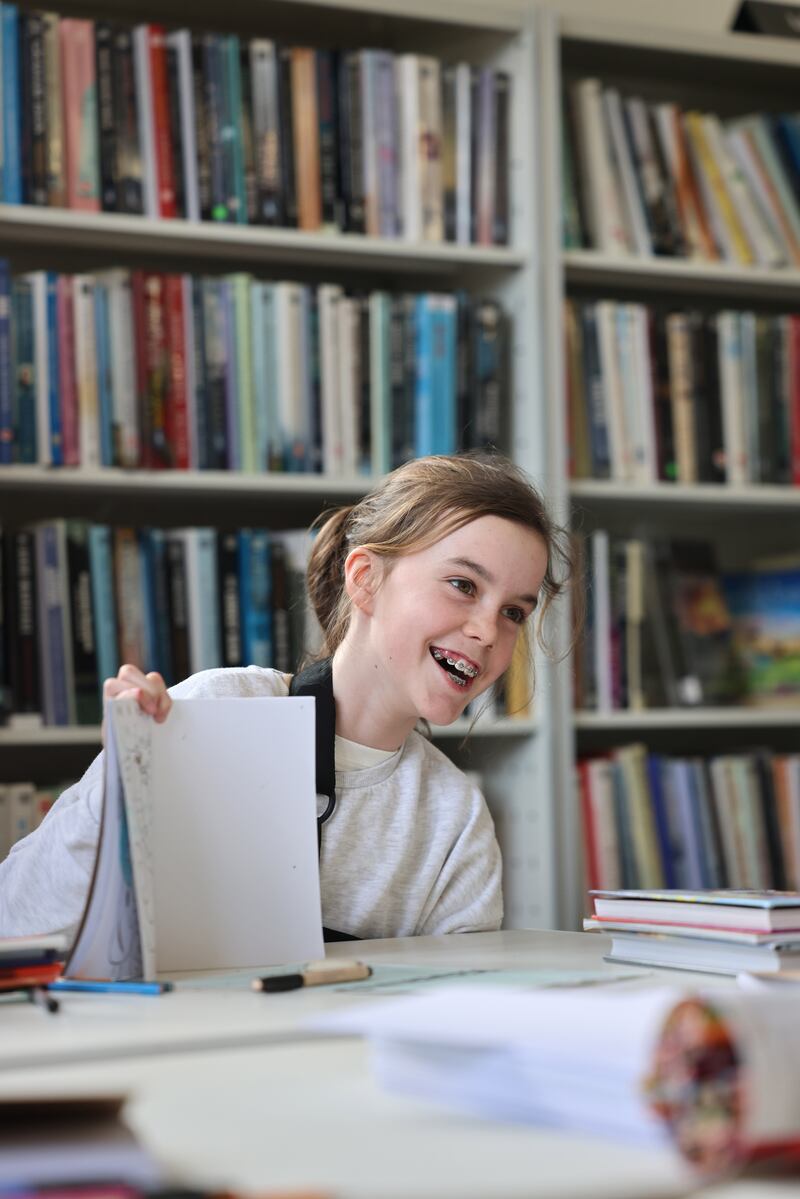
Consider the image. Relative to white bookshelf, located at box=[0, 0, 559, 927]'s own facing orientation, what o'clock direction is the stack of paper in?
The stack of paper is roughly at 12 o'clock from the white bookshelf.

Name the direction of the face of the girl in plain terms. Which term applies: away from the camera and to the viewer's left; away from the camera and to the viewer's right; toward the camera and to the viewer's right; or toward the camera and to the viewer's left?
toward the camera and to the viewer's right

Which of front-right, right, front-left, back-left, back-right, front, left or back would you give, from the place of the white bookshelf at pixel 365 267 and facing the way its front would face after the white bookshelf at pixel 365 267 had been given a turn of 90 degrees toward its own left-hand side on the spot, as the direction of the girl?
right

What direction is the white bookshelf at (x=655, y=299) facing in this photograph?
toward the camera

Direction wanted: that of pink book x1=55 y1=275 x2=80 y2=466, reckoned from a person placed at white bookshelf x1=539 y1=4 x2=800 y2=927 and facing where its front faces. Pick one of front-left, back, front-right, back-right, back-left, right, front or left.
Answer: front-right

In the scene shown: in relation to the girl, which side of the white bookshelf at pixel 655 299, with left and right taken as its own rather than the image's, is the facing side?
front

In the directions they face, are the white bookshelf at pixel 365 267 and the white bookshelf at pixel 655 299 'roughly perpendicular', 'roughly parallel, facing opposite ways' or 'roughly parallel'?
roughly parallel

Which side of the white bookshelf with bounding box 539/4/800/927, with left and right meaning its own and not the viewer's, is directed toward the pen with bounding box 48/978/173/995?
front

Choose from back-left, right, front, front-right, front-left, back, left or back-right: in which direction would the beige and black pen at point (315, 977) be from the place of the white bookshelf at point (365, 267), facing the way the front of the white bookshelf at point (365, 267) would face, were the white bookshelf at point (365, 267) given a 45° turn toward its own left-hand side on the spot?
front-right

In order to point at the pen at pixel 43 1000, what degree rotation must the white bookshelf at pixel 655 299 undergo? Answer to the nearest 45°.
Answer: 0° — it already faces it

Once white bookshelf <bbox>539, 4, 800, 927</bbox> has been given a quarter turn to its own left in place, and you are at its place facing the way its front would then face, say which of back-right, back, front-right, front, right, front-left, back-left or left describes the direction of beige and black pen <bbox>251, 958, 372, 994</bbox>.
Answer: right

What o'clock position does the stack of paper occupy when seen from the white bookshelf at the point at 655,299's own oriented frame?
The stack of paper is roughly at 12 o'clock from the white bookshelf.

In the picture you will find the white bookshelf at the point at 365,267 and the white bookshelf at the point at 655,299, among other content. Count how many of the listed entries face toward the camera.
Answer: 2

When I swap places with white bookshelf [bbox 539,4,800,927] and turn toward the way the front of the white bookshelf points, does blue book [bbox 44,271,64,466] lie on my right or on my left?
on my right

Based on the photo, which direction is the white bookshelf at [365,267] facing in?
toward the camera

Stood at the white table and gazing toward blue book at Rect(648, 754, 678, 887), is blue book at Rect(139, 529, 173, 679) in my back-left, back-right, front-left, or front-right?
front-left

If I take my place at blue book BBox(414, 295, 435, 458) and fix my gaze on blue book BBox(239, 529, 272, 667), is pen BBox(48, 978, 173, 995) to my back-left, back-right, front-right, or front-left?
front-left
